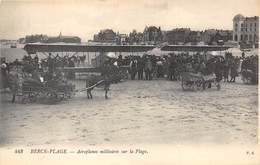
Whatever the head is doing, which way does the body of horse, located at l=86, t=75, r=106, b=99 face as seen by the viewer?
to the viewer's right

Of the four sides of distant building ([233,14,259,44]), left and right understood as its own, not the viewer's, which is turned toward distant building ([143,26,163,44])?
right

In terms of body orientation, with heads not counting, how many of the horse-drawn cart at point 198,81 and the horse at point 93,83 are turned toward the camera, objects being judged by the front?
0

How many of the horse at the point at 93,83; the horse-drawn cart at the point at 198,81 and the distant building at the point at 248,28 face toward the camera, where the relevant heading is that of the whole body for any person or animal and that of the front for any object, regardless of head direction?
1
